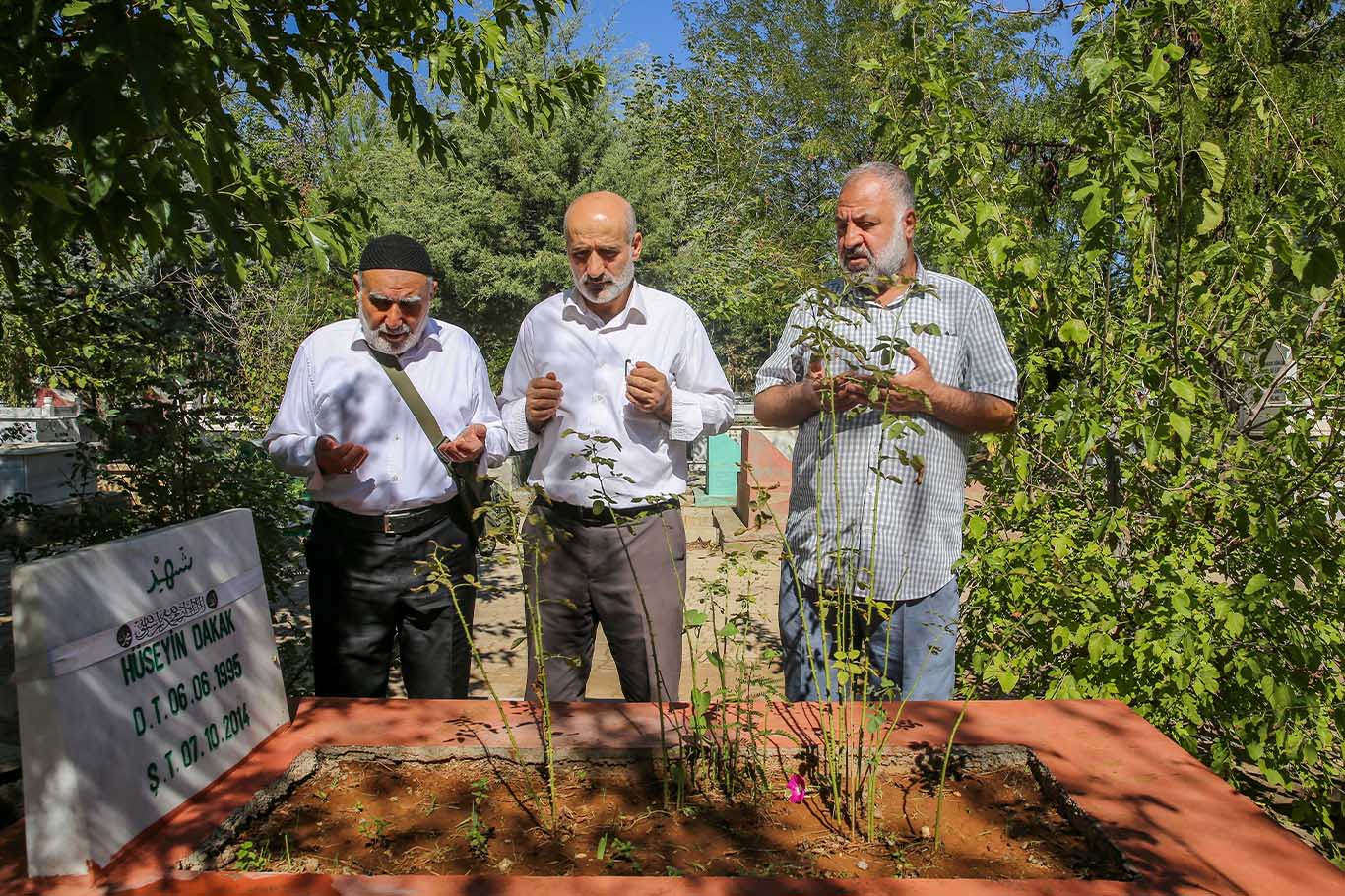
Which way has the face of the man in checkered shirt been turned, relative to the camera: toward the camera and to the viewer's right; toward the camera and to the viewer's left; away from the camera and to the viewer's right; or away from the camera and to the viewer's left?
toward the camera and to the viewer's left

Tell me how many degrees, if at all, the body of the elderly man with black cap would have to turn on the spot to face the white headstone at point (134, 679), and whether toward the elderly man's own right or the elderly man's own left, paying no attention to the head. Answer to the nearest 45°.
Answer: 0° — they already face it

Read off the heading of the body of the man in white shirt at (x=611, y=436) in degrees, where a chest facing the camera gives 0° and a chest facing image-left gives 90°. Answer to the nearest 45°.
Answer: approximately 0°

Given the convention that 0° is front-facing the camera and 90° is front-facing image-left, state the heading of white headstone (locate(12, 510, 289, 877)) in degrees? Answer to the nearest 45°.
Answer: approximately 315°

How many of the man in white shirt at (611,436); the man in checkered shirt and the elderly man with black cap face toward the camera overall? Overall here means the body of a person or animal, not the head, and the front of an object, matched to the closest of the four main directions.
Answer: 3

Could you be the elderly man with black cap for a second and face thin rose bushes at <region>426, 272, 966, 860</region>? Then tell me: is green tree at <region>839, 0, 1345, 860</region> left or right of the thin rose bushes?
left

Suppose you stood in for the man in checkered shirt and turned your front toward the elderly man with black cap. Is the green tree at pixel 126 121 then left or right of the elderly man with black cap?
left

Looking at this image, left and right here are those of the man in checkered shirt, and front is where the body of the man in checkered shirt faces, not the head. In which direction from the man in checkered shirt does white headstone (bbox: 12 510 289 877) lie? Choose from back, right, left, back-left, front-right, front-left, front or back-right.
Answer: front-right

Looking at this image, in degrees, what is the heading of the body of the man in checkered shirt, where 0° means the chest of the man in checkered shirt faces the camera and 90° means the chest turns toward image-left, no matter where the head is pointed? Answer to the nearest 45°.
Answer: approximately 0°

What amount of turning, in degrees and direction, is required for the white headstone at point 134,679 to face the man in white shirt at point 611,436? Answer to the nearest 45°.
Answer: approximately 90° to its left
